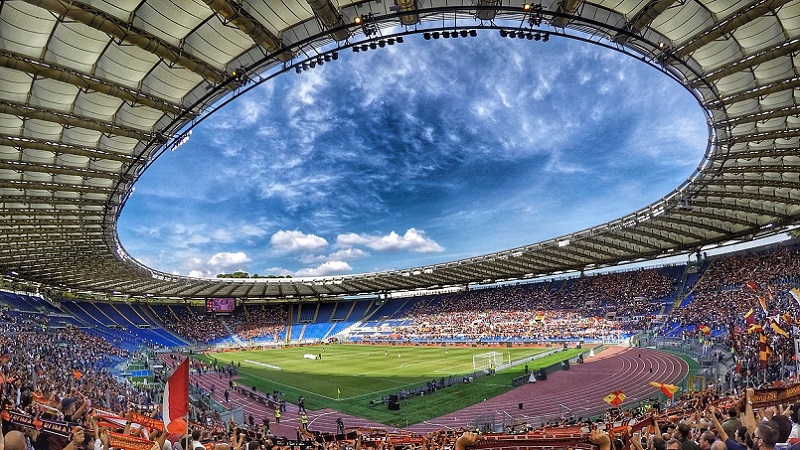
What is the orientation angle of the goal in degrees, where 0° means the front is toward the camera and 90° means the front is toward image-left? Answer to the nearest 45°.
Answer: approximately 135°

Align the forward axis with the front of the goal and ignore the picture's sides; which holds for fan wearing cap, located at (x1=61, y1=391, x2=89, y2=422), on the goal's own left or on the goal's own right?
on the goal's own left

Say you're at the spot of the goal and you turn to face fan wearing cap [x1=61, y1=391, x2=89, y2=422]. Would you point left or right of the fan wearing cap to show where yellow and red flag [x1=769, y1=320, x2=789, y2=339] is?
left

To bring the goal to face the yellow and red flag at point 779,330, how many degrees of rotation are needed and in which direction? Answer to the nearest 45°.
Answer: approximately 180°

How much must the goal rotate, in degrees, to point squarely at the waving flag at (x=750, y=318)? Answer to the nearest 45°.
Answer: approximately 180°
